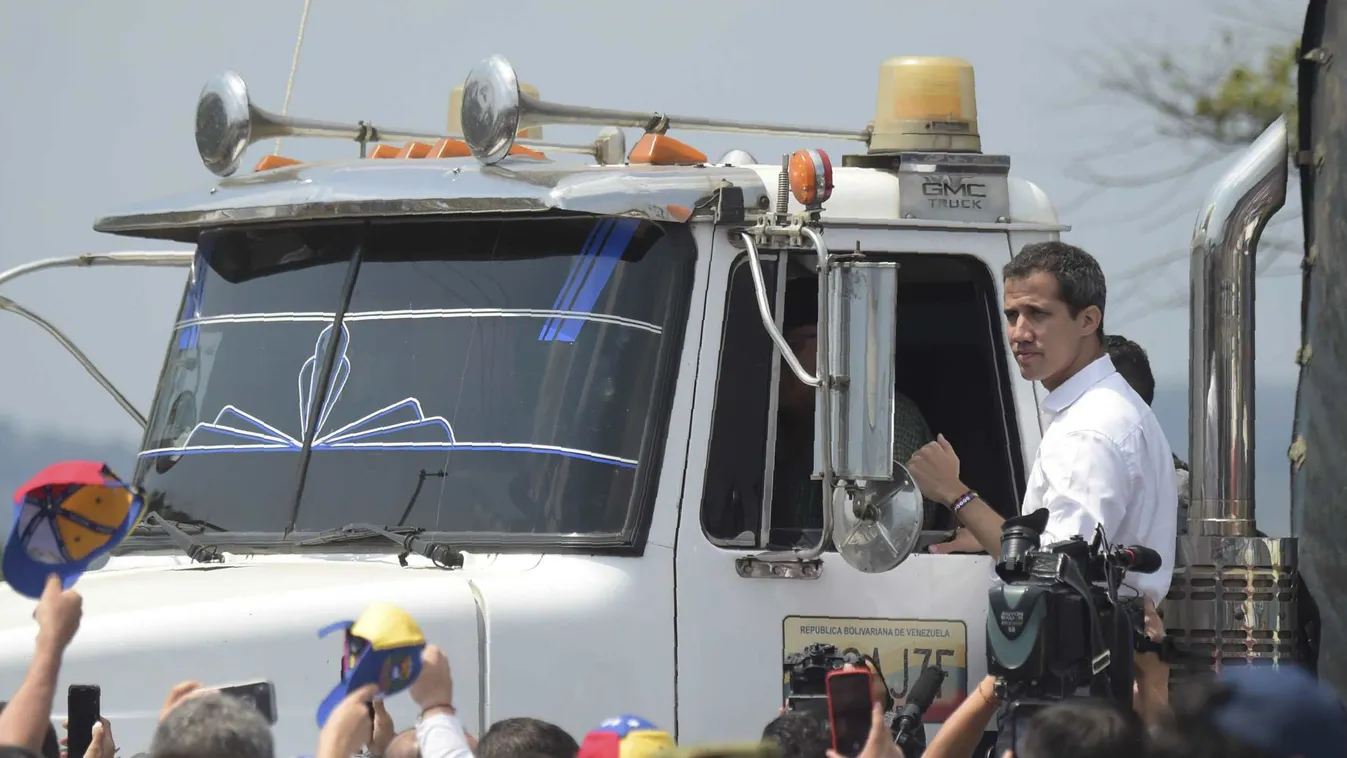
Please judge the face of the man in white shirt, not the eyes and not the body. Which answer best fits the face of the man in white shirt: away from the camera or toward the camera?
toward the camera

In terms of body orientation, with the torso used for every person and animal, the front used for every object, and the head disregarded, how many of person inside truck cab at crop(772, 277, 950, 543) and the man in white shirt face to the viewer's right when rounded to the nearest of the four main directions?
0

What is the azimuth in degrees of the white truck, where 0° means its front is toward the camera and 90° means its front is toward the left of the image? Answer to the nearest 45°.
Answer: approximately 45°

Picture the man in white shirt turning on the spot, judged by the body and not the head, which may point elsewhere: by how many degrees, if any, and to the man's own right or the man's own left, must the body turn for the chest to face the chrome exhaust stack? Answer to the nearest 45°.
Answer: approximately 135° to the man's own right

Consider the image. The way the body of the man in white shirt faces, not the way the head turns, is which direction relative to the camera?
to the viewer's left

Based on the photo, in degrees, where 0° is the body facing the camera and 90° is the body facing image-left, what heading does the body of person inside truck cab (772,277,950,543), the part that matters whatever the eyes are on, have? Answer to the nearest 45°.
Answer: approximately 45°

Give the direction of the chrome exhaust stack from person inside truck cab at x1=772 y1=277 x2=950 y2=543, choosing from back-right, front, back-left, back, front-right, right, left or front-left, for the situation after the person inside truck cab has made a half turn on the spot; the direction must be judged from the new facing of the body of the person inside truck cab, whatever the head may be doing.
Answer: front-right

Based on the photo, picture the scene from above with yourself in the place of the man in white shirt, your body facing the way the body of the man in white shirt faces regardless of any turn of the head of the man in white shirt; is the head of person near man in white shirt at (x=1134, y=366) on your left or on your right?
on your right

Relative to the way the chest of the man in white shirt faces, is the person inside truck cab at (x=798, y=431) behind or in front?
in front

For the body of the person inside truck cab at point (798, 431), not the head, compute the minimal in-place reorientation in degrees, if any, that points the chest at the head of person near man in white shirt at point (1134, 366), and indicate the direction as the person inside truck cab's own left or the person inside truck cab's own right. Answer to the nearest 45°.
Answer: approximately 180°

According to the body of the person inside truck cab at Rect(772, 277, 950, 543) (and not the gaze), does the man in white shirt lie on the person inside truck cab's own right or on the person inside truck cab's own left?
on the person inside truck cab's own left
